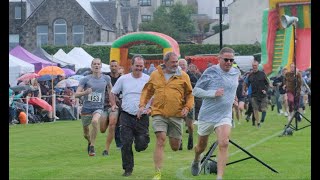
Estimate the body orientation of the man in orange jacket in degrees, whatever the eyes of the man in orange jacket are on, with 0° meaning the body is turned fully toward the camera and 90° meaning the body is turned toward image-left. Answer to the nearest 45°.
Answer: approximately 0°

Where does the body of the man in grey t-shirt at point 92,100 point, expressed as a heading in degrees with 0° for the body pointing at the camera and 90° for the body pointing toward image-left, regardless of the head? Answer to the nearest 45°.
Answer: approximately 0°

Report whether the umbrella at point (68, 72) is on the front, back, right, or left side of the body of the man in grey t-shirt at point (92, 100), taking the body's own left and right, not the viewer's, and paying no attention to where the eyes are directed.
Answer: back

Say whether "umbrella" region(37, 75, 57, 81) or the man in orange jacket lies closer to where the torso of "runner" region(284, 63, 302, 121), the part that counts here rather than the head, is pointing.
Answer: the man in orange jacket

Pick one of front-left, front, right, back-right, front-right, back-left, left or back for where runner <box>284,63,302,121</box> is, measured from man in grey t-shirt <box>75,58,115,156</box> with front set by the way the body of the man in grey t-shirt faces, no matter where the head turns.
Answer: back-left

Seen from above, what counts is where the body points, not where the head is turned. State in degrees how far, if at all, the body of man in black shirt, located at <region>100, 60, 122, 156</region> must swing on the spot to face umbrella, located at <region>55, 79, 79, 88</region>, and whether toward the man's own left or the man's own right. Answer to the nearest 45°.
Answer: approximately 180°

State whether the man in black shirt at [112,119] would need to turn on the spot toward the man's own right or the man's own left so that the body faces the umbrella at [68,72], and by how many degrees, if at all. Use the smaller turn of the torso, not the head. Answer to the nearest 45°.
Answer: approximately 180°

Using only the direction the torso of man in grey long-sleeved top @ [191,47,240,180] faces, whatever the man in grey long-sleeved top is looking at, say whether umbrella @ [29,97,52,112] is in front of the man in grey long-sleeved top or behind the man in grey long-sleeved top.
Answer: behind
